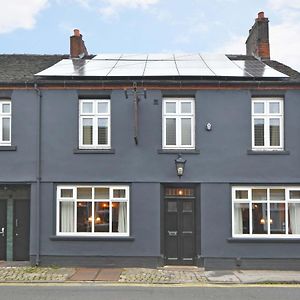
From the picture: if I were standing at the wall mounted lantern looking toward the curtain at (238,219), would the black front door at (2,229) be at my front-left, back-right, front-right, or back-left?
back-left

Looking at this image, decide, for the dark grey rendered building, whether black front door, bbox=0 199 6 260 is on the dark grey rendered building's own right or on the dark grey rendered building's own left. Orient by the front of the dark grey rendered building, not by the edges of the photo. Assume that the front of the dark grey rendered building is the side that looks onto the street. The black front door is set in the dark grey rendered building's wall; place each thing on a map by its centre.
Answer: on the dark grey rendered building's own right

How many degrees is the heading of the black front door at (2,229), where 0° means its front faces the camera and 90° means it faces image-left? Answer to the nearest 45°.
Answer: approximately 0°

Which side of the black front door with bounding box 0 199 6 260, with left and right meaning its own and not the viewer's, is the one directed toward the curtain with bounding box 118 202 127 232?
left

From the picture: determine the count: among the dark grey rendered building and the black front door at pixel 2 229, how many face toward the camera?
2

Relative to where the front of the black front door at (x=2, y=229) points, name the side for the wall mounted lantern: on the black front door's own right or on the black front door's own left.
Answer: on the black front door's own left
